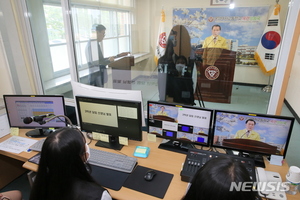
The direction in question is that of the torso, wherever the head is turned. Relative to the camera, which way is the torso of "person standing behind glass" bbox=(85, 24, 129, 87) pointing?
to the viewer's right

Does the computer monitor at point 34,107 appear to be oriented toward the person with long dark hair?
yes

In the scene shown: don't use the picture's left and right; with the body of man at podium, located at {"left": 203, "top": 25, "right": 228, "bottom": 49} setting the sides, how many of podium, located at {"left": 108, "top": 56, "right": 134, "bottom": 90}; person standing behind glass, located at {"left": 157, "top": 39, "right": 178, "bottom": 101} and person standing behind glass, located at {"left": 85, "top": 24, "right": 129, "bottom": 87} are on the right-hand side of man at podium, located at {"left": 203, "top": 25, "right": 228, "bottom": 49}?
3

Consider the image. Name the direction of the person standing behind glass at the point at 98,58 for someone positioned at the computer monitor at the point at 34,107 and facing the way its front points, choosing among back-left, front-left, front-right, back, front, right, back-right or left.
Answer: back-left

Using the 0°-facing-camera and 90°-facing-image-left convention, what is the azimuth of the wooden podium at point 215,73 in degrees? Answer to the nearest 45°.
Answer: approximately 0°

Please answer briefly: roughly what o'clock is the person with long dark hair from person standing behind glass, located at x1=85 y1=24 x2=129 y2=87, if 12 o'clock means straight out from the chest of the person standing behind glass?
The person with long dark hair is roughly at 3 o'clock from the person standing behind glass.

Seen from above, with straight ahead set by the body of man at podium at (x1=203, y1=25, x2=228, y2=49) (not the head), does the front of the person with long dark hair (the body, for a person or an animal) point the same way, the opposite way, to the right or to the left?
the opposite way

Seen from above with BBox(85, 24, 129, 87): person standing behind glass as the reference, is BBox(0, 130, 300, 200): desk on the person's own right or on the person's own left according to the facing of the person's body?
on the person's own right

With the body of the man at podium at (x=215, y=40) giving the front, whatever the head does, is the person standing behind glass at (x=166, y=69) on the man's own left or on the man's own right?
on the man's own right

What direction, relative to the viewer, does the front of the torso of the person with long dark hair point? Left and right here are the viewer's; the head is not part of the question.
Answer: facing away from the viewer and to the right of the viewer

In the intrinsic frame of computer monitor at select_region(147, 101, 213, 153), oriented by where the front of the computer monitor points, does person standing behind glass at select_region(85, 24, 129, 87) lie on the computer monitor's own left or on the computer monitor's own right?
on the computer monitor's own right

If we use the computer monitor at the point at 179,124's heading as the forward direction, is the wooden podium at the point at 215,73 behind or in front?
behind

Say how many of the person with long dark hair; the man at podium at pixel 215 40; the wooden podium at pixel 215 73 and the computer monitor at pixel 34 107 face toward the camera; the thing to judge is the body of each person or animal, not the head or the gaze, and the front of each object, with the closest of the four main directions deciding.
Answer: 3

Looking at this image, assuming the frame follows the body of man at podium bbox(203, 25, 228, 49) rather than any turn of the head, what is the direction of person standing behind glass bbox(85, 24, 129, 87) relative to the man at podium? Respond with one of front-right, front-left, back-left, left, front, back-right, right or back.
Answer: right
